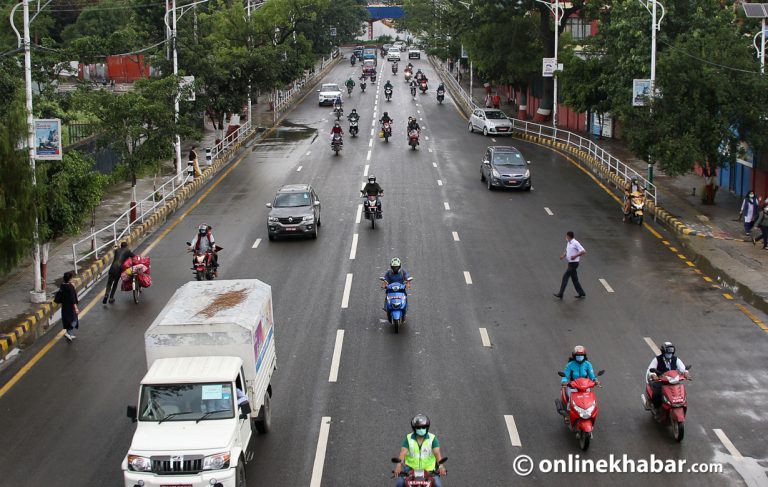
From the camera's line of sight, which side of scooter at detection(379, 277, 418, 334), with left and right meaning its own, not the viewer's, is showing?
front

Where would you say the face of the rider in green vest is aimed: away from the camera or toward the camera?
toward the camera

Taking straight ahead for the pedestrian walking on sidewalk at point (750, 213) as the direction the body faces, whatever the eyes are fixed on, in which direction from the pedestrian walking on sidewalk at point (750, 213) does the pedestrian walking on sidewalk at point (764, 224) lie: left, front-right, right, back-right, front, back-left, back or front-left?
front

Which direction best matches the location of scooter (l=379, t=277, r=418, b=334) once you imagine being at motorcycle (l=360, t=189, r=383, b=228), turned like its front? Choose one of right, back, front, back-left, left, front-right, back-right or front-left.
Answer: front

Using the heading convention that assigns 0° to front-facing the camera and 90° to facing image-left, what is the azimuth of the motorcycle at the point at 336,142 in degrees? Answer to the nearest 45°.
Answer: approximately 0°

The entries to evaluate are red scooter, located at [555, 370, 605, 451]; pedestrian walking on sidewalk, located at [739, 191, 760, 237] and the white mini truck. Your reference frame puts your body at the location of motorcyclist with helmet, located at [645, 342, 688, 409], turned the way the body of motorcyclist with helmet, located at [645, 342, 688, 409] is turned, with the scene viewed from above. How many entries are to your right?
2

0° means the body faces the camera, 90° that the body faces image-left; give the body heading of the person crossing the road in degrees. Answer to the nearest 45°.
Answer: approximately 90°

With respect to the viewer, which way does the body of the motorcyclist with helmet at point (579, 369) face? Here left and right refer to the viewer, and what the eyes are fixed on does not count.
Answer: facing the viewer

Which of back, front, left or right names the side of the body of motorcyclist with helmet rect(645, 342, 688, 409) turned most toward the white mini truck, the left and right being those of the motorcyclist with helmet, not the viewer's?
right

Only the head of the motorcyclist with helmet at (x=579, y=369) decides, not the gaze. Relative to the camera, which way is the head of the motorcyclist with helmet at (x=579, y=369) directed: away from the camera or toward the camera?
toward the camera

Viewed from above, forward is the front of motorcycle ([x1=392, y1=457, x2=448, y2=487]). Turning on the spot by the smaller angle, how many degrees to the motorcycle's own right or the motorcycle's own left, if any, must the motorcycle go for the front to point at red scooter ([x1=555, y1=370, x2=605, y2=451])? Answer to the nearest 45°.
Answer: approximately 135° to the motorcycle's own left

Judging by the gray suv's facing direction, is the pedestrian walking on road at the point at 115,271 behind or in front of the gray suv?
in front

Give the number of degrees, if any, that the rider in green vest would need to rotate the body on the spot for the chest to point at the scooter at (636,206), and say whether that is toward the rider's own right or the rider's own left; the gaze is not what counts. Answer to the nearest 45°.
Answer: approximately 180°

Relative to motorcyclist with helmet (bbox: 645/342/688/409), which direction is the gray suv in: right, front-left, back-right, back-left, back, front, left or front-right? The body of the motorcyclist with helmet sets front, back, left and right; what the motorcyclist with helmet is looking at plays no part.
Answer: back
